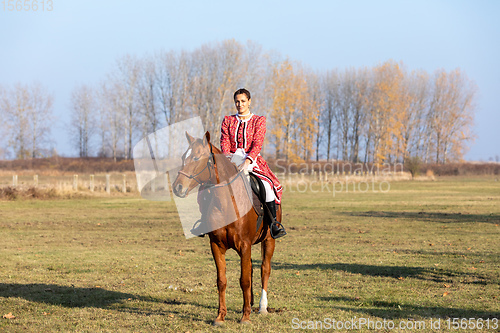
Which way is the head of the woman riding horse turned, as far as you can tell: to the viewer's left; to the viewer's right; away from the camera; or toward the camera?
toward the camera

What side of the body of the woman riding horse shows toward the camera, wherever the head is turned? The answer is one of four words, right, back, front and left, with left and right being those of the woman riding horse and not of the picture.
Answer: front

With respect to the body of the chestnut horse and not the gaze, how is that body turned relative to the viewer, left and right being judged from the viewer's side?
facing the viewer and to the left of the viewer
